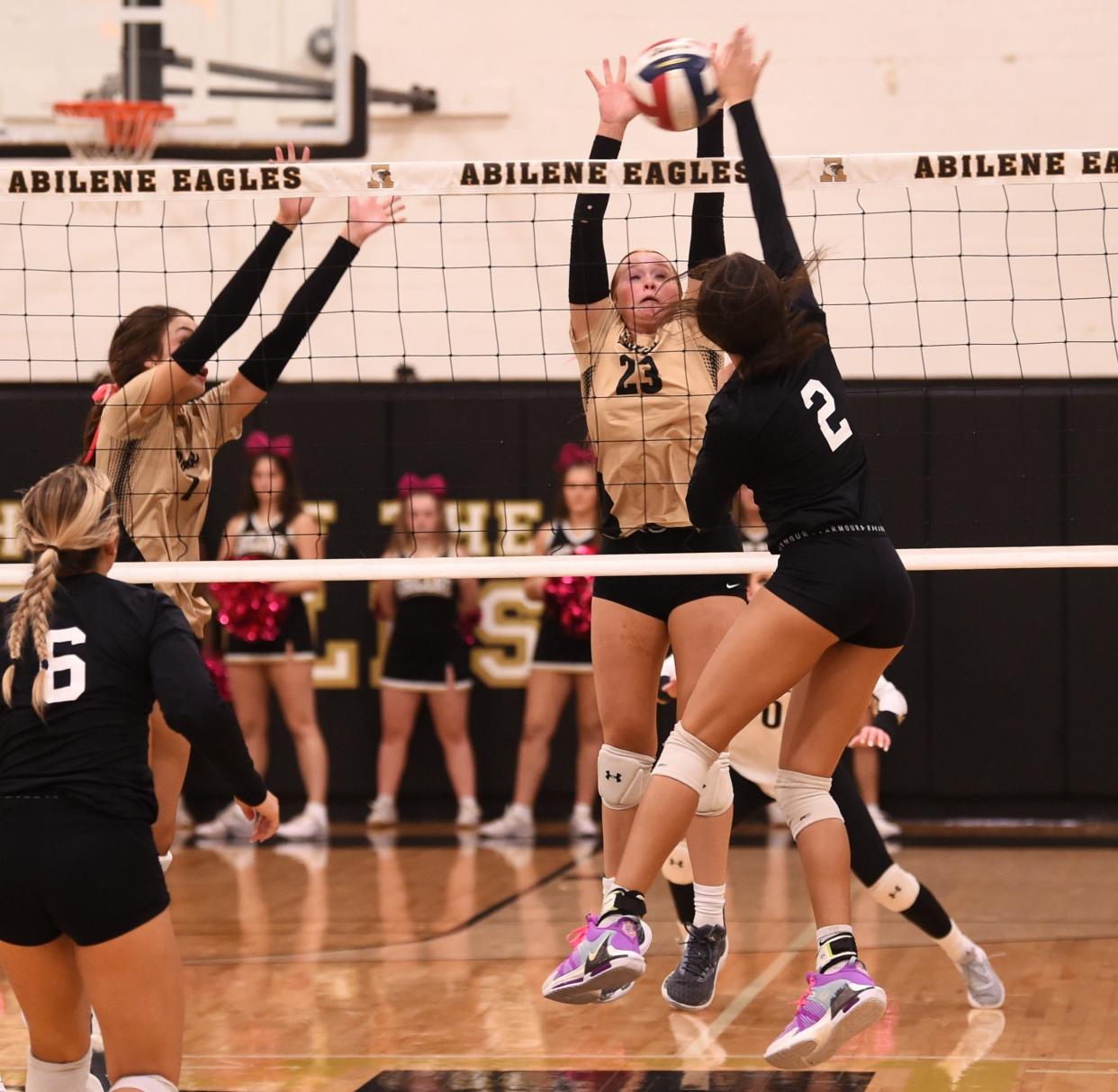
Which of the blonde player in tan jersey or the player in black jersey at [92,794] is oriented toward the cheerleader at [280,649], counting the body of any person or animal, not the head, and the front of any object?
the player in black jersey

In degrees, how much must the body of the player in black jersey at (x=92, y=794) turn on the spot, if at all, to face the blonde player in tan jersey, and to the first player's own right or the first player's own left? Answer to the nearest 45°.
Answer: approximately 45° to the first player's own right

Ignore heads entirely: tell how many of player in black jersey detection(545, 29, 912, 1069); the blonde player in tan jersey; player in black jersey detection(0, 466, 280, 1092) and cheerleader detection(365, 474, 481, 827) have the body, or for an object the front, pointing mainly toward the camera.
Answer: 2

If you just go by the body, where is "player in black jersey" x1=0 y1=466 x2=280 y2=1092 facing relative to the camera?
away from the camera

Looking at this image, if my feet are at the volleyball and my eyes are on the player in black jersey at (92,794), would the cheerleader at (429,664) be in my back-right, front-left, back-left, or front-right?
back-right

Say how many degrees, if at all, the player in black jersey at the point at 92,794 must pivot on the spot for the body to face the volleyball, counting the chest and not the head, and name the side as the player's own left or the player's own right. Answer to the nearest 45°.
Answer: approximately 45° to the player's own right

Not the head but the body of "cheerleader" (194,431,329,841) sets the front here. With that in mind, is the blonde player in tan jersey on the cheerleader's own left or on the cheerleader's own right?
on the cheerleader's own left

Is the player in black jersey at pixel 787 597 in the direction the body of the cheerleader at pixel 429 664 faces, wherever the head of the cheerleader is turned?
yes

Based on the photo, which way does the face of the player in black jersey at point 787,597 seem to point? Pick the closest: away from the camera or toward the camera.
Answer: away from the camera

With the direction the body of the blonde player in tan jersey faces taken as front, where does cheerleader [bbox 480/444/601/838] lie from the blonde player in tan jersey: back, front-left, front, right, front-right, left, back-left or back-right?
back

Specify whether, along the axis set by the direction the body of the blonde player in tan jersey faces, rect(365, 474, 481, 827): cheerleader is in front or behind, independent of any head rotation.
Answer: behind
